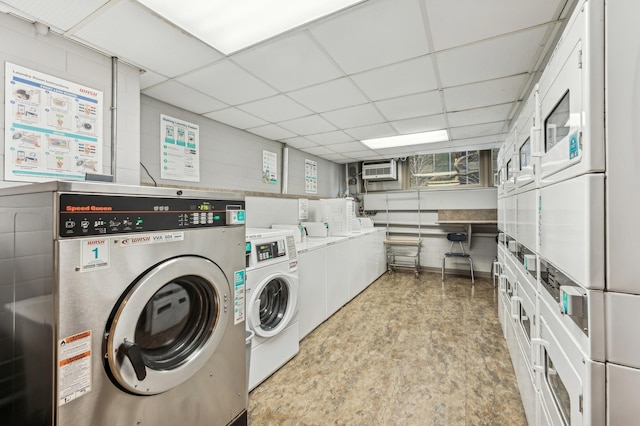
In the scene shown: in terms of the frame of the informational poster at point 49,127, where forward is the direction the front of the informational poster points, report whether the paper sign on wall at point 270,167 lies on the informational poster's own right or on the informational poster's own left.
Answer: on the informational poster's own left

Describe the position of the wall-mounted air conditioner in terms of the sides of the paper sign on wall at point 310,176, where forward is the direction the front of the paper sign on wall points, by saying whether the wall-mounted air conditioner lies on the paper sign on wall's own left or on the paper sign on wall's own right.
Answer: on the paper sign on wall's own left

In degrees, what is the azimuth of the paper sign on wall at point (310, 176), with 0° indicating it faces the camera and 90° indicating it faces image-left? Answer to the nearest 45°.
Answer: approximately 315°

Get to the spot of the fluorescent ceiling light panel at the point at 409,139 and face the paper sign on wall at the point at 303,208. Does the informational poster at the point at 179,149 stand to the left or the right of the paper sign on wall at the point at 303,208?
left

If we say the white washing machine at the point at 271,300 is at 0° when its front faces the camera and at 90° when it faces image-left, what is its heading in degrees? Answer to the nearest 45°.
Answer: approximately 315°

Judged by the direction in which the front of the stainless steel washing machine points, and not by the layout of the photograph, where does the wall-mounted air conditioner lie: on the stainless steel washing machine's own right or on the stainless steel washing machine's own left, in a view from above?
on the stainless steel washing machine's own left

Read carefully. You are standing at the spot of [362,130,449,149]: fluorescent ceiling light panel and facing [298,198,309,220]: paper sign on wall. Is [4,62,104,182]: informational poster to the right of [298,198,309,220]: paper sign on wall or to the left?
left
